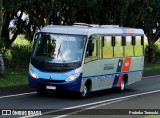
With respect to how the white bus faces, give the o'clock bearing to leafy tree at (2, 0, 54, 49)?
The leafy tree is roughly at 4 o'clock from the white bus.

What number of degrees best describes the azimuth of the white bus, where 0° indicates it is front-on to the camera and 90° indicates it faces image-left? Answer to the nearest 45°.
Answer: approximately 45°

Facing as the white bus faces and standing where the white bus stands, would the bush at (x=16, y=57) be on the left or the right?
on its right
